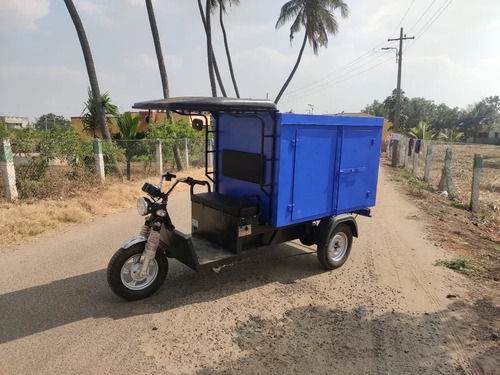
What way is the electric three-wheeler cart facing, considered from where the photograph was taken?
facing the viewer and to the left of the viewer

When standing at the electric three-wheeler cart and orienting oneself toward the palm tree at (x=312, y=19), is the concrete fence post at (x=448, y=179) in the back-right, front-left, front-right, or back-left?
front-right

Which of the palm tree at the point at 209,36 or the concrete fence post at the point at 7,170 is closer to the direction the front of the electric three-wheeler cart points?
the concrete fence post

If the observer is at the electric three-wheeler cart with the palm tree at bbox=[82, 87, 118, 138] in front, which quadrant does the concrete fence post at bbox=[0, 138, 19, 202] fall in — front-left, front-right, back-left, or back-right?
front-left

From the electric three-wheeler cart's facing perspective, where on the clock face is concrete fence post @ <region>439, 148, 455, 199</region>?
The concrete fence post is roughly at 6 o'clock from the electric three-wheeler cart.

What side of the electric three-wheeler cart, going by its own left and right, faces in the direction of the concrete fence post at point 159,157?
right

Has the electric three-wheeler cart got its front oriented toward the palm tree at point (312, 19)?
no

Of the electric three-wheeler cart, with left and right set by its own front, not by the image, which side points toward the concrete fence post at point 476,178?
back

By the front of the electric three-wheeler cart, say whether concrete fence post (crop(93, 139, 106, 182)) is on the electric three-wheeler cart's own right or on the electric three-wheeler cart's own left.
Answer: on the electric three-wheeler cart's own right

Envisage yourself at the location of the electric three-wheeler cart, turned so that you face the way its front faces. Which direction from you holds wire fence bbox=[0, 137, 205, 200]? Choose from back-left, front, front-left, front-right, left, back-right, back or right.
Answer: right

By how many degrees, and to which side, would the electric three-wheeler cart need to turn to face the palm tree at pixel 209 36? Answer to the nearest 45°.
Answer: approximately 135° to its right

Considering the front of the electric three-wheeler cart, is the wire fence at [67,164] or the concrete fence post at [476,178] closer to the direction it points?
the wire fence
